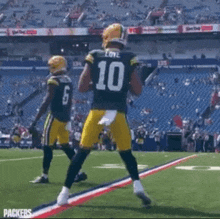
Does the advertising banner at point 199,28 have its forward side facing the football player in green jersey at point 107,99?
yes

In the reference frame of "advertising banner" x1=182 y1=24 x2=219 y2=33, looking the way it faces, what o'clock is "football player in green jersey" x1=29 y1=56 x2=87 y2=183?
The football player in green jersey is roughly at 12 o'clock from the advertising banner.

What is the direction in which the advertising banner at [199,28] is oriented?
toward the camera

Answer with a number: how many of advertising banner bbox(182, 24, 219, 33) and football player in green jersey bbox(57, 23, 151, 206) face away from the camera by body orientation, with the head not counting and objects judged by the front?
1

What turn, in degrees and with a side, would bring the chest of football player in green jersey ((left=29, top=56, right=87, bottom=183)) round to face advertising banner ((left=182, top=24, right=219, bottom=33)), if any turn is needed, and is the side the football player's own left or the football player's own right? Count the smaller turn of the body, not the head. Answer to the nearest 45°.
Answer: approximately 45° to the football player's own right

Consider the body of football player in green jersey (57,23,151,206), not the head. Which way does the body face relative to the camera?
away from the camera

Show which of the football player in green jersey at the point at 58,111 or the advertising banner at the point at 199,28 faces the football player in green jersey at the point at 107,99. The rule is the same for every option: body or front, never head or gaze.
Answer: the advertising banner

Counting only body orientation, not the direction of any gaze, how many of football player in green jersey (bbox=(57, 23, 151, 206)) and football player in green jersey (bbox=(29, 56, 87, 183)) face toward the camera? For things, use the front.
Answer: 0

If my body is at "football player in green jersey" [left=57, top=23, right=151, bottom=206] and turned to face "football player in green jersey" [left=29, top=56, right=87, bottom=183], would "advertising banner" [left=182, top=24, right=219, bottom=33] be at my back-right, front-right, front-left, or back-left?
front-right

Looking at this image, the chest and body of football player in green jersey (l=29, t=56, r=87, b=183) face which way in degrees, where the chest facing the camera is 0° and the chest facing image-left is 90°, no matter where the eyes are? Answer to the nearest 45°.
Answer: approximately 135°

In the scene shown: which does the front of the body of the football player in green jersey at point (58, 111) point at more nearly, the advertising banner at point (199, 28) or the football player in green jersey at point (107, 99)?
the advertising banner

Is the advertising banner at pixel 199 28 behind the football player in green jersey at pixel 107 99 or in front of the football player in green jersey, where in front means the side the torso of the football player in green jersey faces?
in front
